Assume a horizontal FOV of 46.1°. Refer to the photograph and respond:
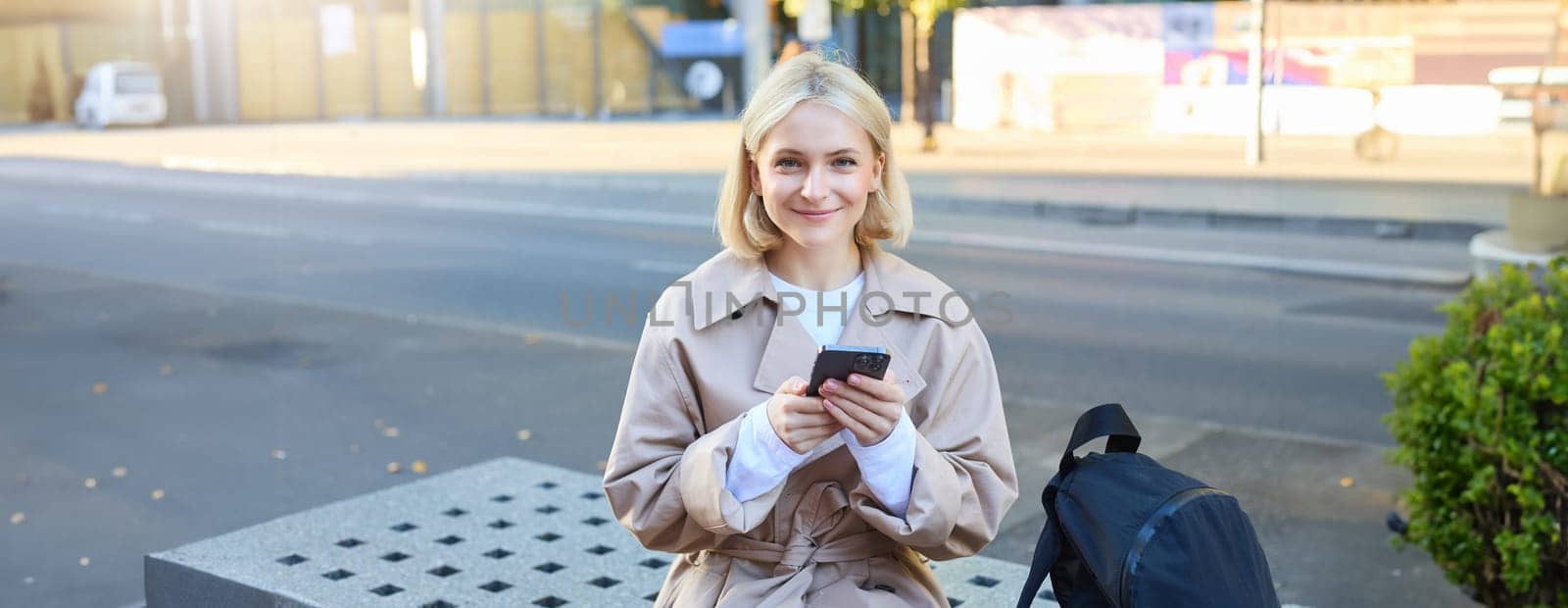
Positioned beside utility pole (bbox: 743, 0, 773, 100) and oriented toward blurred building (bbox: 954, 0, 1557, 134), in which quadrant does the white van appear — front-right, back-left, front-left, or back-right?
back-left

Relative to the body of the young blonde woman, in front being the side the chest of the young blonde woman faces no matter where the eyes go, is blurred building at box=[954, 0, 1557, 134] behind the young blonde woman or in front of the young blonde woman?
behind

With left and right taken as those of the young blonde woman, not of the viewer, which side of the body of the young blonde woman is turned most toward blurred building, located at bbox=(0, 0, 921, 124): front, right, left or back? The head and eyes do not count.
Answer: back

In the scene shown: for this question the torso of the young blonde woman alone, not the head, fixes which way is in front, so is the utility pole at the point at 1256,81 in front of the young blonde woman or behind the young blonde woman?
behind

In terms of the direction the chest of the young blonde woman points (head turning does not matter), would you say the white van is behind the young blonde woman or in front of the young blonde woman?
behind

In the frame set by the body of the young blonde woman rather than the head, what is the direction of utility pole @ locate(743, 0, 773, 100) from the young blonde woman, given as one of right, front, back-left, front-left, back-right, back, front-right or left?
back

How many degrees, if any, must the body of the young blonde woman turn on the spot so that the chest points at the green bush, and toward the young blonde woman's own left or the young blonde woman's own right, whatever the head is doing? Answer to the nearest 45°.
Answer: approximately 135° to the young blonde woman's own left

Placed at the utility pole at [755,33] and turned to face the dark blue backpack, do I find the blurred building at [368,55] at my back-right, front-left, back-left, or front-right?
back-right

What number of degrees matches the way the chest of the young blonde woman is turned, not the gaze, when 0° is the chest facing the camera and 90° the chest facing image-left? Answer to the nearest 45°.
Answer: approximately 0°

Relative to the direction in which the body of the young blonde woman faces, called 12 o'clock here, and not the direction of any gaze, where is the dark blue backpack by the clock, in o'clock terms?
The dark blue backpack is roughly at 10 o'clock from the young blonde woman.
